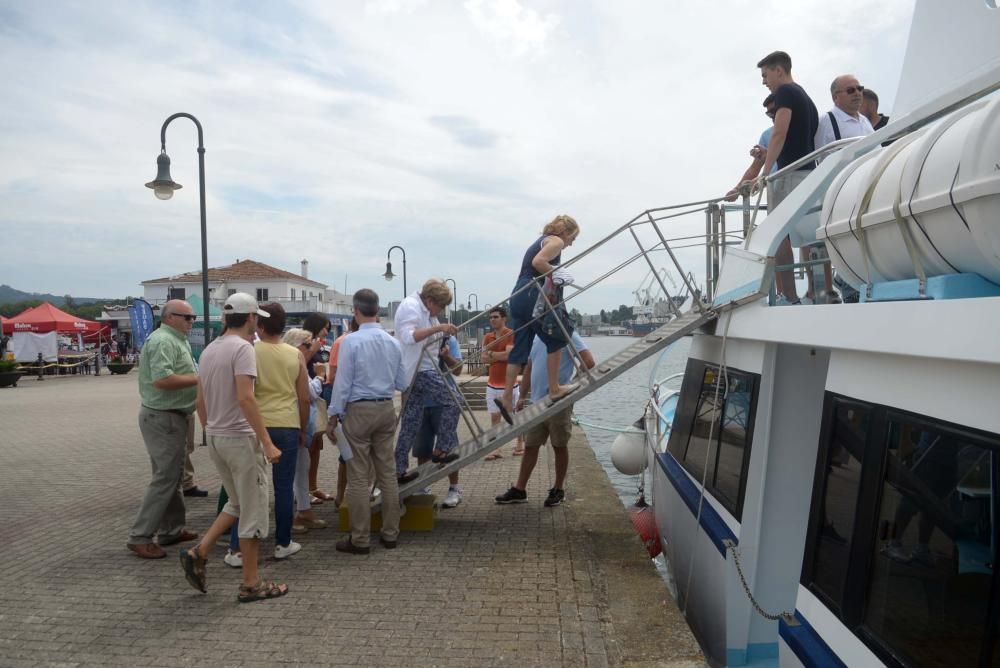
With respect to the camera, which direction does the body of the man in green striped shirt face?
to the viewer's right

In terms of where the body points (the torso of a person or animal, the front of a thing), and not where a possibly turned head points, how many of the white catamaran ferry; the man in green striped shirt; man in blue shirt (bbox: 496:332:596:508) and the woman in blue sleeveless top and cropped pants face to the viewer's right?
2

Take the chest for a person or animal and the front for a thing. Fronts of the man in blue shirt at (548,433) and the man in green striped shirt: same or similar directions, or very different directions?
very different directions

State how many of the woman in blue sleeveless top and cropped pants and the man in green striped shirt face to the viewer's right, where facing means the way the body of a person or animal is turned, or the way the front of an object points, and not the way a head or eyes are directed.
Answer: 2

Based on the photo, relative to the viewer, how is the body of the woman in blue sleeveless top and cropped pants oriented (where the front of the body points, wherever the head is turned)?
to the viewer's right

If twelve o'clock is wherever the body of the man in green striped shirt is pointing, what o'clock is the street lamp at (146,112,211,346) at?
The street lamp is roughly at 9 o'clock from the man in green striped shirt.
